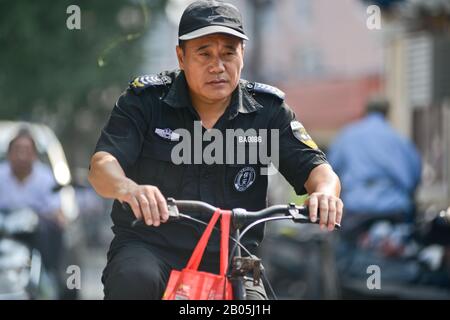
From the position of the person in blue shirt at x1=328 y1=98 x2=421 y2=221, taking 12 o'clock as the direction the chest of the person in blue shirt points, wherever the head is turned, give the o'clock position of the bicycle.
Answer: The bicycle is roughly at 6 o'clock from the person in blue shirt.

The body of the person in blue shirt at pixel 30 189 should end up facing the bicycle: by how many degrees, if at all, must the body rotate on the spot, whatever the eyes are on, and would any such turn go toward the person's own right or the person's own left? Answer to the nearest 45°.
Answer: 0° — they already face it

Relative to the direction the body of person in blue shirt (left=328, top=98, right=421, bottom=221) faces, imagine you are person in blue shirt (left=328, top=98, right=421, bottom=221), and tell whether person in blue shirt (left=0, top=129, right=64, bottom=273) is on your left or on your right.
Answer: on your left

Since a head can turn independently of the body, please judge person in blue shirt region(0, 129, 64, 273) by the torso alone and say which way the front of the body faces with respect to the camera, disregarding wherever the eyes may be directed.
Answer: toward the camera

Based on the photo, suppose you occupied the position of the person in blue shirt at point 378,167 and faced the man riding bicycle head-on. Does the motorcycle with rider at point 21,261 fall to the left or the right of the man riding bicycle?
right

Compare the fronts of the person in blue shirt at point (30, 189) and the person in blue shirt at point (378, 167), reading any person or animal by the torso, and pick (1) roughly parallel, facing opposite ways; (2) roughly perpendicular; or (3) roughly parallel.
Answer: roughly parallel, facing opposite ways

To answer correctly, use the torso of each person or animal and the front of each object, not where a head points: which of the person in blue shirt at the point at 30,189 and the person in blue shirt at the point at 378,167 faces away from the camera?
the person in blue shirt at the point at 378,167

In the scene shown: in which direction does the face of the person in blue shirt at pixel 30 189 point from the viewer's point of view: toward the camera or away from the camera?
toward the camera

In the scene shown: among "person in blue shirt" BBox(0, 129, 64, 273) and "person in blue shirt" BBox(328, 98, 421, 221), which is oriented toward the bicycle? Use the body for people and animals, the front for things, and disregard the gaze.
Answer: "person in blue shirt" BBox(0, 129, 64, 273)

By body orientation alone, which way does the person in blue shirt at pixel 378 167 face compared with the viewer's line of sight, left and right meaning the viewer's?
facing away from the viewer
